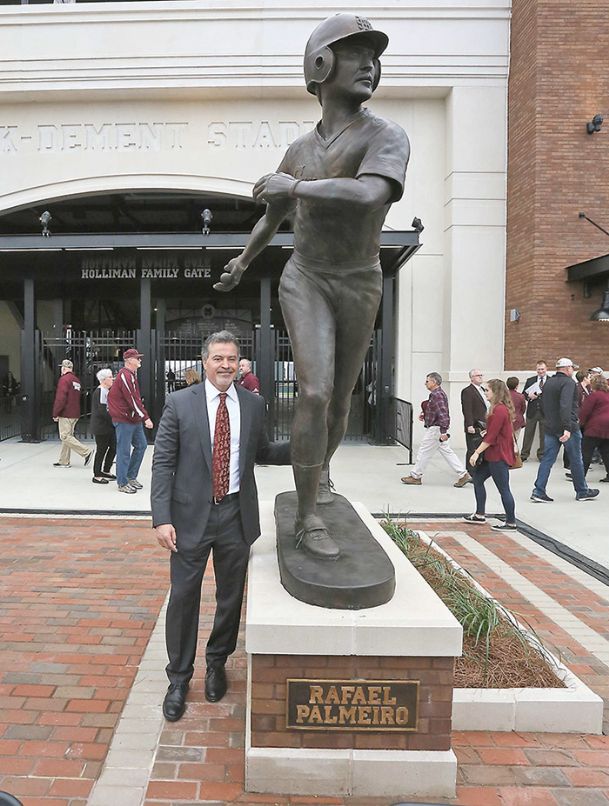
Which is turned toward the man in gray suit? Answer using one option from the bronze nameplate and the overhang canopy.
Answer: the overhang canopy

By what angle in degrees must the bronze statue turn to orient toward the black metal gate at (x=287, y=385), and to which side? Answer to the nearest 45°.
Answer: approximately 180°

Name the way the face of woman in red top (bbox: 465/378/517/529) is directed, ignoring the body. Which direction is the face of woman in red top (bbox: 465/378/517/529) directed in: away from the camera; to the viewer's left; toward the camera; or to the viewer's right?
to the viewer's left

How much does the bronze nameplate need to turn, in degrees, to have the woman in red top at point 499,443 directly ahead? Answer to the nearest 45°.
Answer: approximately 180°

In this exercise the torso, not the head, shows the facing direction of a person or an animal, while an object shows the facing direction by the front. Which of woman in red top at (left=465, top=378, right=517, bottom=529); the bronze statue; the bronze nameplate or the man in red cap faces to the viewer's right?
the man in red cap
